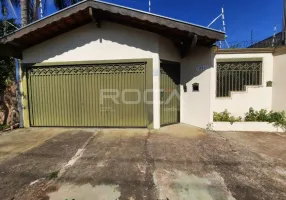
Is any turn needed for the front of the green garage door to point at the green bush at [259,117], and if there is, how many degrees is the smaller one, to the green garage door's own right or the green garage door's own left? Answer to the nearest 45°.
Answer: approximately 90° to the green garage door's own left

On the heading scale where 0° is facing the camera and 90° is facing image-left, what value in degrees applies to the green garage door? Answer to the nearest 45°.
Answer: approximately 0°

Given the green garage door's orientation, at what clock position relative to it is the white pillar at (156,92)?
The white pillar is roughly at 10 o'clock from the green garage door.

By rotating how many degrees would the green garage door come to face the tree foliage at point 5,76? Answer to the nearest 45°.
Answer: approximately 135° to its right

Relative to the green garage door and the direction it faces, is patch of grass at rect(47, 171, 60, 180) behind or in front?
in front

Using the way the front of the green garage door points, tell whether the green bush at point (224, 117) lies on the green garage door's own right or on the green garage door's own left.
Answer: on the green garage door's own left

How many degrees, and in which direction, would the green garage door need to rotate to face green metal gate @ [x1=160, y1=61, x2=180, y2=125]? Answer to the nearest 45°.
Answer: approximately 90° to its left

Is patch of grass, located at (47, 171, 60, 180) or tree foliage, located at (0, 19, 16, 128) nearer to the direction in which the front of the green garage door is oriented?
the patch of grass

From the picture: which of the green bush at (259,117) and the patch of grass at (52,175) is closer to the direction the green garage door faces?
the patch of grass
